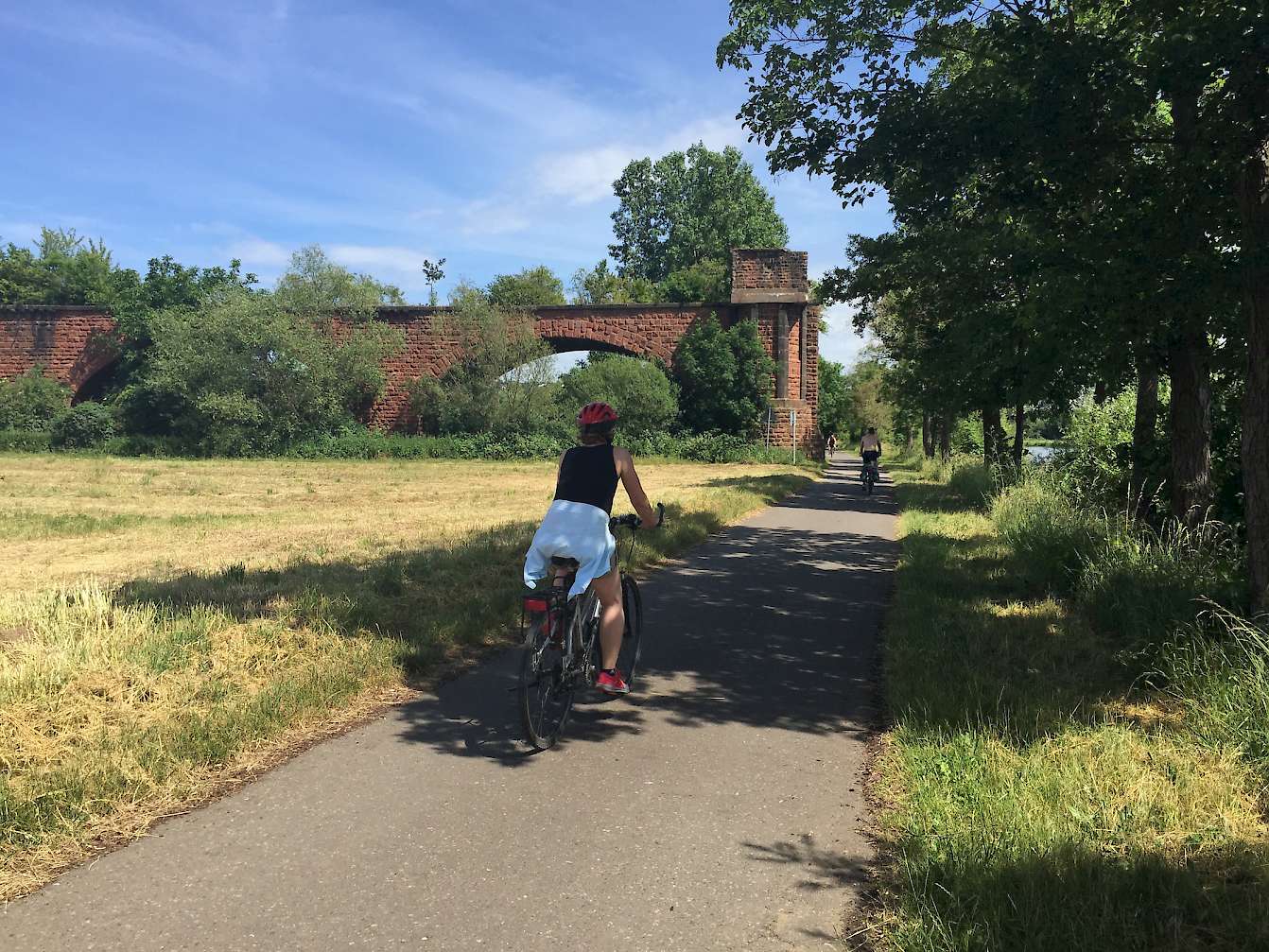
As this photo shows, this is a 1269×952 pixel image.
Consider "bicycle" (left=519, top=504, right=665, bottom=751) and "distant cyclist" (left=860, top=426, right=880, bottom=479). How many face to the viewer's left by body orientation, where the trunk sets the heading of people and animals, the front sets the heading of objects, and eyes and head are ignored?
0

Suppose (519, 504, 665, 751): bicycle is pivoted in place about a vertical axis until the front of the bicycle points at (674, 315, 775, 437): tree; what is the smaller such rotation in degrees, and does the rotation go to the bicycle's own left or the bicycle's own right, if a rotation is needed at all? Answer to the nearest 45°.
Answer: approximately 45° to the bicycle's own left

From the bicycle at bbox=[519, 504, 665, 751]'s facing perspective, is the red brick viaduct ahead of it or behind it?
ahead

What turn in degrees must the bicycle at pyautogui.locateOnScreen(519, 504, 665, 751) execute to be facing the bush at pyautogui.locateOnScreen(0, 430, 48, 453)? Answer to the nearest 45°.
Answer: approximately 90° to its left

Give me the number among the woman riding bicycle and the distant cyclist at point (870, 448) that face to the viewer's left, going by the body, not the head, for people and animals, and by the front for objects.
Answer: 0

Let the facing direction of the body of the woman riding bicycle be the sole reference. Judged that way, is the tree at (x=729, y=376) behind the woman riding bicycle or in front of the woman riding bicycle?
in front

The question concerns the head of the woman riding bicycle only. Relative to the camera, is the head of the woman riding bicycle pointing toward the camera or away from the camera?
away from the camera

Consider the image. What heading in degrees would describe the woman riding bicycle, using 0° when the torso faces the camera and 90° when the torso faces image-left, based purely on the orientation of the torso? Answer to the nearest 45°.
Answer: approximately 225°

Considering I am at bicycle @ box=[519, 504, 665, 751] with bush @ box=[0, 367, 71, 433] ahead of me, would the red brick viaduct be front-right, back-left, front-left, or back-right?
front-right

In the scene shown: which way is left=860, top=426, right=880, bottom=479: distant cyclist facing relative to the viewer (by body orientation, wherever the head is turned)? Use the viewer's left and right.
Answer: facing away from the viewer

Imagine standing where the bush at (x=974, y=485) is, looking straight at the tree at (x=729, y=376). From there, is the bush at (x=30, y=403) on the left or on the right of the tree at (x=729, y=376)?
left

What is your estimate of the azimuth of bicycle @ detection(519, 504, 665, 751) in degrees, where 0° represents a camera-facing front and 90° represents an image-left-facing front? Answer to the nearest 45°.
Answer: approximately 225°

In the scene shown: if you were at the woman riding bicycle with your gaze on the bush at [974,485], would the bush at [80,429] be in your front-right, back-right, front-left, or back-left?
front-left
